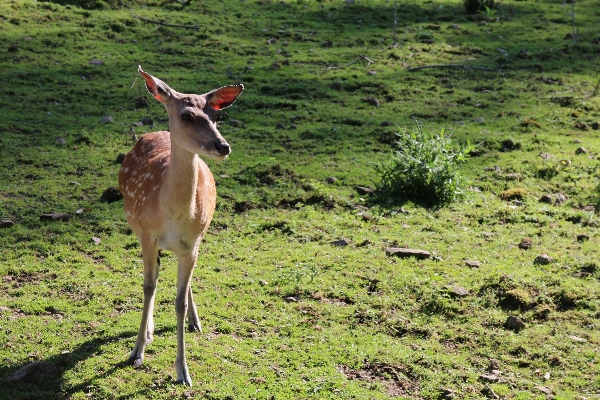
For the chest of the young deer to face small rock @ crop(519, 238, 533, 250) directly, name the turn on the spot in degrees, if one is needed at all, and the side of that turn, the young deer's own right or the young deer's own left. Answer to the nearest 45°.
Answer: approximately 135° to the young deer's own left

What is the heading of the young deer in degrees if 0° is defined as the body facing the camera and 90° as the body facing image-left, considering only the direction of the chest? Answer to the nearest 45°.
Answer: approximately 0°

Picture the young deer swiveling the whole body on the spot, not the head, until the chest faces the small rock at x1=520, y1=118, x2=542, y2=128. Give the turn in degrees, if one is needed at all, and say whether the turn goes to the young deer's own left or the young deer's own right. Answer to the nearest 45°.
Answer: approximately 135° to the young deer's own left

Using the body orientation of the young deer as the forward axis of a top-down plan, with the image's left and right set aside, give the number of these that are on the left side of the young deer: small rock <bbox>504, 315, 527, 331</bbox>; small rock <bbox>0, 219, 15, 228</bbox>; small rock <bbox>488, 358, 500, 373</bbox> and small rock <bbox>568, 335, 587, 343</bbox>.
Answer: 3

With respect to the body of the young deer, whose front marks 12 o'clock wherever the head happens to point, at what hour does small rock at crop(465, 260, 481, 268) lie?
The small rock is roughly at 8 o'clock from the young deer.

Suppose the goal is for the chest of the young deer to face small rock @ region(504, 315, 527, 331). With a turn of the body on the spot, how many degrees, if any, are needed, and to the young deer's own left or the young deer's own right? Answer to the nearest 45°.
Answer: approximately 90° to the young deer's own left

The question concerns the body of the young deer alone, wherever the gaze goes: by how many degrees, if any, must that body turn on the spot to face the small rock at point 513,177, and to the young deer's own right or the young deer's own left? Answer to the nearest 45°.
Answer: approximately 135° to the young deer's own left

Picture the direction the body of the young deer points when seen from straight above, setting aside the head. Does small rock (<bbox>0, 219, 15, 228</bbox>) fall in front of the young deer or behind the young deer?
behind

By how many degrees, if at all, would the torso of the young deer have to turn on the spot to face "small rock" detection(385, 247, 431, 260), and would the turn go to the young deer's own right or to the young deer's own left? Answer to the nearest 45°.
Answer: approximately 135° to the young deer's own left

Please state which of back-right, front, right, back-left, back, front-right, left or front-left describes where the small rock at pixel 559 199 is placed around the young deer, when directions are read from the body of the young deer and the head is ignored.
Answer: back-left

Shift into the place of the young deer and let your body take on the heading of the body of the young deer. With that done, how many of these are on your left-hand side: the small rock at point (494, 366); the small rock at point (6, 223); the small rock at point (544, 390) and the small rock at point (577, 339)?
3

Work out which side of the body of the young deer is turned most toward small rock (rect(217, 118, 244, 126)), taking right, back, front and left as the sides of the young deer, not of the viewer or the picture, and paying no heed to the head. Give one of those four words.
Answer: back

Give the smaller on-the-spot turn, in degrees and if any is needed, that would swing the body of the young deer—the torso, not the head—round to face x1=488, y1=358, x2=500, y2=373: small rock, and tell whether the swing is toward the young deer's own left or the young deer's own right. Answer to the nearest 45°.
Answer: approximately 90° to the young deer's own left

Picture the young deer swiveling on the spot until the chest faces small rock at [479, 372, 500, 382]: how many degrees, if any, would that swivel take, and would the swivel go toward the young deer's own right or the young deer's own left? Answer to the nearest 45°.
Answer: approximately 90° to the young deer's own left

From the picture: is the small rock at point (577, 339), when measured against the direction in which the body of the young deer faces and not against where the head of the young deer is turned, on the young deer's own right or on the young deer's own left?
on the young deer's own left
